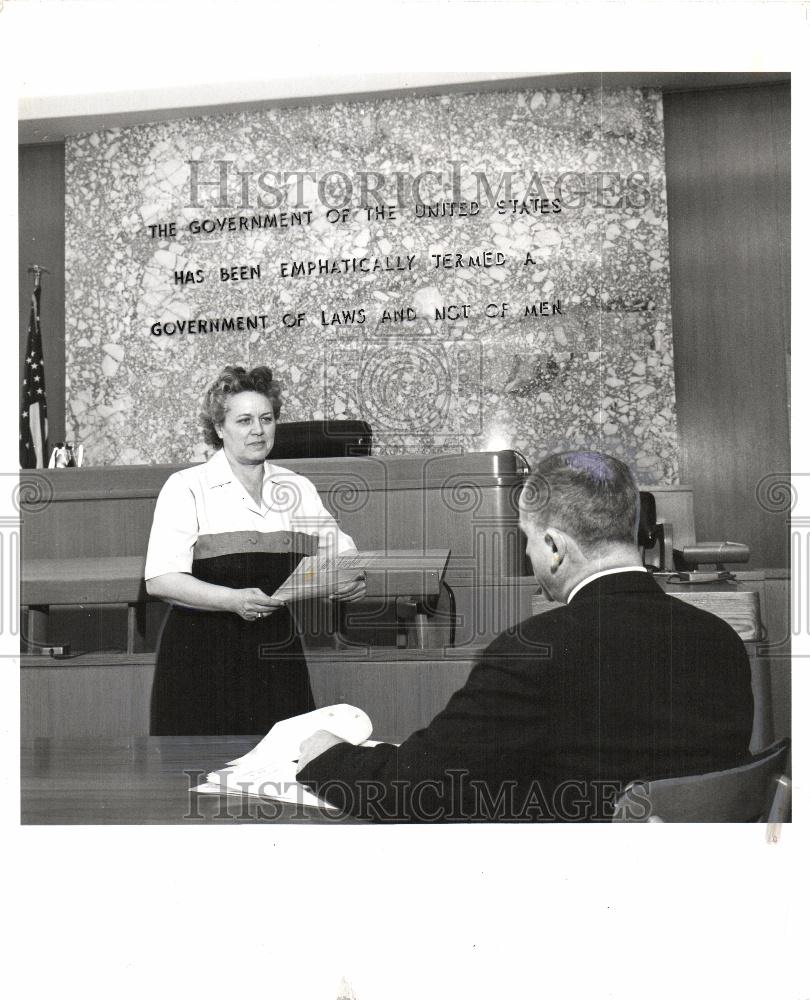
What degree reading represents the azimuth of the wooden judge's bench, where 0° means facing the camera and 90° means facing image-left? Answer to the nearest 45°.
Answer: approximately 0°

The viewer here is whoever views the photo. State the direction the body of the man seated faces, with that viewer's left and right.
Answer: facing away from the viewer and to the left of the viewer

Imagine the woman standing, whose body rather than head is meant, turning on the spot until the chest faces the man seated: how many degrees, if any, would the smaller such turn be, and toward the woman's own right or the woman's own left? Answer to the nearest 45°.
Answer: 0° — they already face them

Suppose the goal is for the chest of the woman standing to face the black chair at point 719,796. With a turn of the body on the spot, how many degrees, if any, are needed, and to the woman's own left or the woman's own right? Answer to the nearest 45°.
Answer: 0° — they already face it

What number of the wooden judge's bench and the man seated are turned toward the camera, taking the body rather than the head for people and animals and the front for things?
1

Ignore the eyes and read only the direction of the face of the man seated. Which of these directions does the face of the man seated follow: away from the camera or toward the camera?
away from the camera
